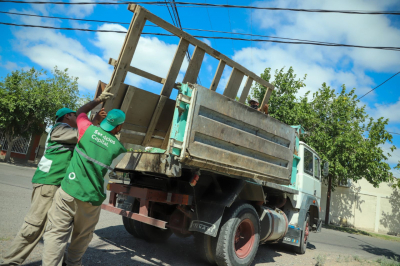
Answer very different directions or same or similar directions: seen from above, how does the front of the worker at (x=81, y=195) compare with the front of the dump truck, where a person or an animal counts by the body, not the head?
same or similar directions

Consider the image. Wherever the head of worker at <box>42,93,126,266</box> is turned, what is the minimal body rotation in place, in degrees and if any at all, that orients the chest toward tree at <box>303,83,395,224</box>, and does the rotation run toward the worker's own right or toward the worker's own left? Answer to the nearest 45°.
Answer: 0° — they already face it

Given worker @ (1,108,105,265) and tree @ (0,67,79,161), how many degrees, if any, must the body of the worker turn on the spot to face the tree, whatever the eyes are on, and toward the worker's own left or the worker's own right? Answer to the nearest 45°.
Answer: approximately 90° to the worker's own left

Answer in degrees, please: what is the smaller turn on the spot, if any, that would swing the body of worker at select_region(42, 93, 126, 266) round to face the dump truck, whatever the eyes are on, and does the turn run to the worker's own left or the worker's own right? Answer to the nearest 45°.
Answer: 0° — they already face it

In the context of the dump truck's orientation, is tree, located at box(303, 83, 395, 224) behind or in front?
in front

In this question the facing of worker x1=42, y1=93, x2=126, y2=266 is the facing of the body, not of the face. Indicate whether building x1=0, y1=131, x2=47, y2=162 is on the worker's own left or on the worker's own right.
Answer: on the worker's own left

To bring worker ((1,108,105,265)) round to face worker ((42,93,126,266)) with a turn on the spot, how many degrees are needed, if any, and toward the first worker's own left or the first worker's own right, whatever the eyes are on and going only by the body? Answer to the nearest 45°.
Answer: approximately 45° to the first worker's own right

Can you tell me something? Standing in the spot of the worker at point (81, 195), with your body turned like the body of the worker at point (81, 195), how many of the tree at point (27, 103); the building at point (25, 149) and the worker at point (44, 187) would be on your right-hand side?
0

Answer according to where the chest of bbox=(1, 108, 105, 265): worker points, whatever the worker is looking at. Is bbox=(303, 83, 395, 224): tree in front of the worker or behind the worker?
in front

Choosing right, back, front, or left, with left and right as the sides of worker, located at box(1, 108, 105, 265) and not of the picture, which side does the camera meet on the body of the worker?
right

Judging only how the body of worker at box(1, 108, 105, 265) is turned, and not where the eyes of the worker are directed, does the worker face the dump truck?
yes

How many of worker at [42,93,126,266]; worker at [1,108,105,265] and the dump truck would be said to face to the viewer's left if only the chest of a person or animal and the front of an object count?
0

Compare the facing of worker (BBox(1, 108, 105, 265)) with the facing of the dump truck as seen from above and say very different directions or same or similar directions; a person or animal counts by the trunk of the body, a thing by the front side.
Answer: same or similar directions

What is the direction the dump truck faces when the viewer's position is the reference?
facing away from the viewer and to the right of the viewer

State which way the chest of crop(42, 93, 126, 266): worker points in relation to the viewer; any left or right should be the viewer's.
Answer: facing away from the viewer and to the right of the viewer

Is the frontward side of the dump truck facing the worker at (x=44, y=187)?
no

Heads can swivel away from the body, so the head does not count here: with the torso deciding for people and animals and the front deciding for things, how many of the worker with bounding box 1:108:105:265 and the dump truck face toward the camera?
0
